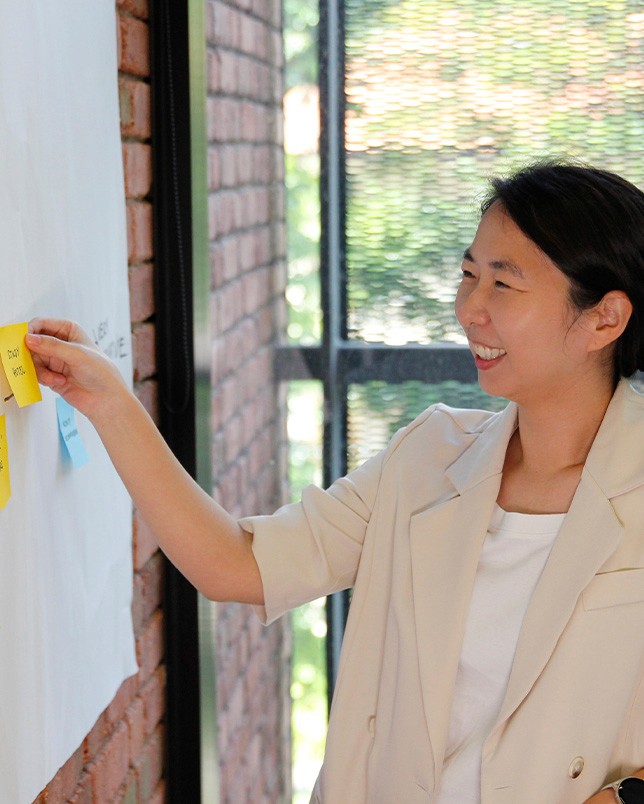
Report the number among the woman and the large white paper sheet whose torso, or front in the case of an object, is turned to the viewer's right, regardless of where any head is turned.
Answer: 1

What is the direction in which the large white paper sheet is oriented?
to the viewer's right

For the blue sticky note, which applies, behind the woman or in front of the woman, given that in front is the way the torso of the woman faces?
in front

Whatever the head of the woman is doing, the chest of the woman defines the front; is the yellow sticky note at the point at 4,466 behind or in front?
in front

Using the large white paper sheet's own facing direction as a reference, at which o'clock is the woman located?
The woman is roughly at 12 o'clock from the large white paper sheet.

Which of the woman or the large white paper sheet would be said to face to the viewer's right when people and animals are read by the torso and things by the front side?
the large white paper sheet

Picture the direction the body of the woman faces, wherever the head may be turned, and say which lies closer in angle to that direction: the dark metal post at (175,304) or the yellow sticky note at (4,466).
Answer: the yellow sticky note

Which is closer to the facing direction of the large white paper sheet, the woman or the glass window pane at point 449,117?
the woman

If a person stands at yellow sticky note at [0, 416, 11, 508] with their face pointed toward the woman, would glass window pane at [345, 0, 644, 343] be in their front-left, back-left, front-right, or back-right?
front-left

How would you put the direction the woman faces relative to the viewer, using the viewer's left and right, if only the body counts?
facing the viewer and to the left of the viewer

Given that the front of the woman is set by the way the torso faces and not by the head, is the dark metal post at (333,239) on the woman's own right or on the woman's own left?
on the woman's own right
